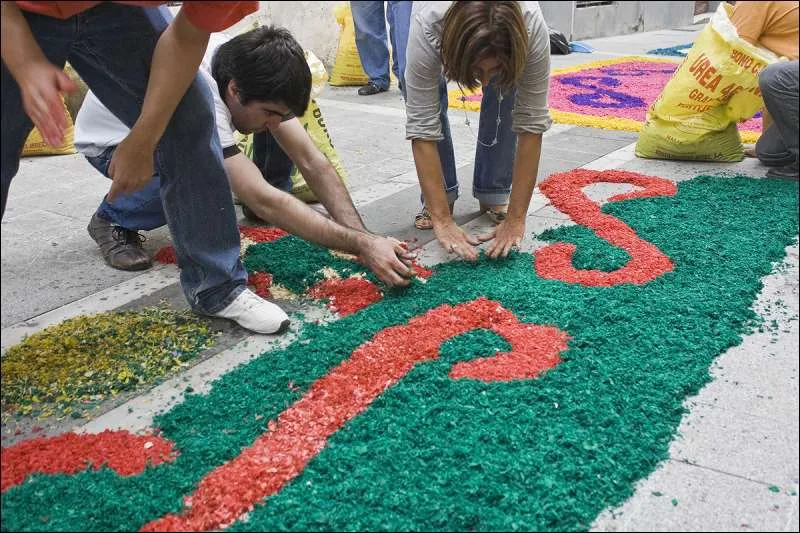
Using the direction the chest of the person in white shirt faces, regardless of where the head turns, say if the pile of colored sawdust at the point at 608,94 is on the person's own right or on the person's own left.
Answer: on the person's own left

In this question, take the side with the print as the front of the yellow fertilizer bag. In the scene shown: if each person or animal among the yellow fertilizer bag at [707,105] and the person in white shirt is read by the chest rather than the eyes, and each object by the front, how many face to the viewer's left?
0

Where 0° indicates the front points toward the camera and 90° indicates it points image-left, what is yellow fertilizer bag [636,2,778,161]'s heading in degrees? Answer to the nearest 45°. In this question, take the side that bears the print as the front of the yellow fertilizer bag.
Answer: approximately 0°

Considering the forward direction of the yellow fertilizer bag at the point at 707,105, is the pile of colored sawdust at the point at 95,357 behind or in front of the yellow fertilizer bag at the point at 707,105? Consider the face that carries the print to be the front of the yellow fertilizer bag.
in front

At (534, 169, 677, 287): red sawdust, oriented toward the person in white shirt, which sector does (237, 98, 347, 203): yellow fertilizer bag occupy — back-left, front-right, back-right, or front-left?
front-right

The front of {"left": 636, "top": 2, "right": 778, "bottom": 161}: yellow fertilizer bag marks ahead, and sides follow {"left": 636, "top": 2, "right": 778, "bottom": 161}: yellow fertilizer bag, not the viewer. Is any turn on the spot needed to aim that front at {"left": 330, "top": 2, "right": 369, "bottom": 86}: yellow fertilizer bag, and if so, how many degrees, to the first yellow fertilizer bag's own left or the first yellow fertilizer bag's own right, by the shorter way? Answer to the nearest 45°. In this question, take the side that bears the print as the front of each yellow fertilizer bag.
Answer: approximately 135° to the first yellow fertilizer bag's own right

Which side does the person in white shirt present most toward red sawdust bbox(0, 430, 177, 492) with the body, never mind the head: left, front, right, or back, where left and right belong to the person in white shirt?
right

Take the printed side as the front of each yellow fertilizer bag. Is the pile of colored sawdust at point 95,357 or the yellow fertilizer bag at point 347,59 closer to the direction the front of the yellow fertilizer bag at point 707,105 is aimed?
the pile of colored sawdust

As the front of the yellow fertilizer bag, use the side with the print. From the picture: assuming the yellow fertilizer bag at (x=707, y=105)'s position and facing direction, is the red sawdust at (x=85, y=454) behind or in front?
in front

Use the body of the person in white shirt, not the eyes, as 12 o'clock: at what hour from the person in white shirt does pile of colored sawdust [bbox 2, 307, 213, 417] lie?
The pile of colored sawdust is roughly at 3 o'clock from the person in white shirt.

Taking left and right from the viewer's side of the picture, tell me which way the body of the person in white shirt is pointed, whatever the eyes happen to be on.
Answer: facing the viewer and to the right of the viewer

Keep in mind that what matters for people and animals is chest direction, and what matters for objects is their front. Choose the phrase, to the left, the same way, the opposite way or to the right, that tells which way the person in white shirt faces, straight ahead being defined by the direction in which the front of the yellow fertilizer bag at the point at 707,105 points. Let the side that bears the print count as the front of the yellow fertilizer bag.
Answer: to the left

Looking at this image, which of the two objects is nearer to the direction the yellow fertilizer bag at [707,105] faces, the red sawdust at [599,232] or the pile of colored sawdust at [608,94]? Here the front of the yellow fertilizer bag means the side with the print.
the red sawdust

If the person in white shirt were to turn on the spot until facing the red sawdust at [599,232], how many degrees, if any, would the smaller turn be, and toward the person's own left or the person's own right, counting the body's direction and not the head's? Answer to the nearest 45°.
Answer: approximately 45° to the person's own left
